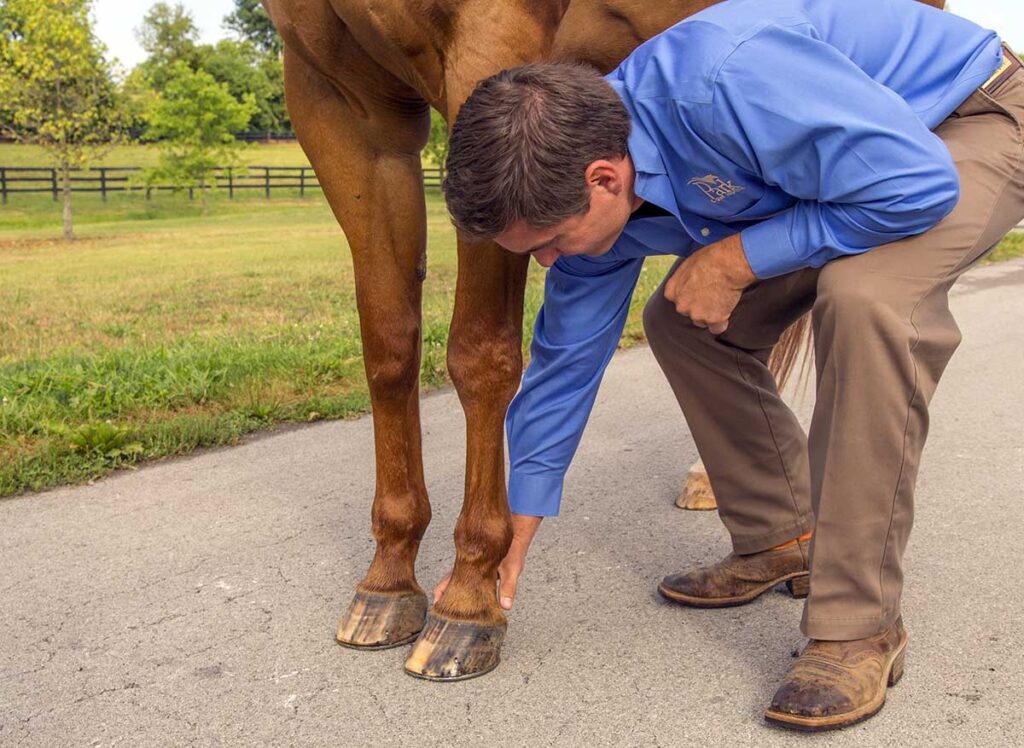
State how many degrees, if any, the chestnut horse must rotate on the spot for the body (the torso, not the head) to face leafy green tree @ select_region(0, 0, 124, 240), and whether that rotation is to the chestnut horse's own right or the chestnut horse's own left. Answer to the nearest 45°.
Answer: approximately 90° to the chestnut horse's own right

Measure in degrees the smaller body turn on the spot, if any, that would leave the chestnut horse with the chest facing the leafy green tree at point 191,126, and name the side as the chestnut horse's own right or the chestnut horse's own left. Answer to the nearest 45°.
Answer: approximately 90° to the chestnut horse's own right

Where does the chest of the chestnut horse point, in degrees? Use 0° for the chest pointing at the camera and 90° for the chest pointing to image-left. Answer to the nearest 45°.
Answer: approximately 45°

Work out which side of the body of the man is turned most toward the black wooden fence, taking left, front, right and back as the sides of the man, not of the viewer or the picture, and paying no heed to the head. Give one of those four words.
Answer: right

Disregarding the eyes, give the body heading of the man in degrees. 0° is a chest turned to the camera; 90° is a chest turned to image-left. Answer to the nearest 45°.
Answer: approximately 45°

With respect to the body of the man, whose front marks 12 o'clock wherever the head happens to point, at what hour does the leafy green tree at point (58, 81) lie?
The leafy green tree is roughly at 3 o'clock from the man.
